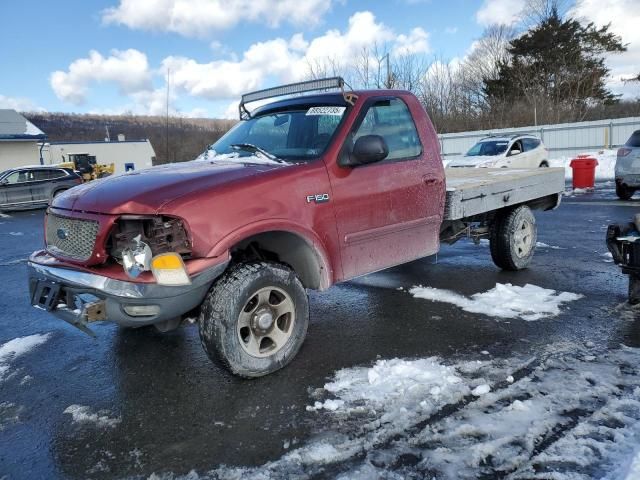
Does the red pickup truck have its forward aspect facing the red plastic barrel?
no

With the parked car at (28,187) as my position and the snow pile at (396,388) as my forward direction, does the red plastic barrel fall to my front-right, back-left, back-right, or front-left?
front-left

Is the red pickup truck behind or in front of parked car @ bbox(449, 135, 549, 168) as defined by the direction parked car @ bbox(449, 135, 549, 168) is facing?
in front

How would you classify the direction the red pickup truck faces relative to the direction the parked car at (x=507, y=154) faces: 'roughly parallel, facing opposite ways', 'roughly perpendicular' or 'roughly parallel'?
roughly parallel

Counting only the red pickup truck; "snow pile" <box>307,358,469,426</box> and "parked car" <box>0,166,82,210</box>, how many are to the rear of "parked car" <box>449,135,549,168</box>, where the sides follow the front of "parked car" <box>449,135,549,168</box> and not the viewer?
0

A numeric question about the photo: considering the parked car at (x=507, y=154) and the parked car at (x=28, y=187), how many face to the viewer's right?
0

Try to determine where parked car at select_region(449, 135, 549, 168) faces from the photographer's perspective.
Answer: facing the viewer and to the left of the viewer

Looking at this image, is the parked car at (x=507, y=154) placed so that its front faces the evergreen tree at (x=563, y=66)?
no

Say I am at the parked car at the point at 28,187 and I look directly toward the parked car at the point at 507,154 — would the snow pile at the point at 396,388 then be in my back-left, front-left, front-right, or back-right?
front-right

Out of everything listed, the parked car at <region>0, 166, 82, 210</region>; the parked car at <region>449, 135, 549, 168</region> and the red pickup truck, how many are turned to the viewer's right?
0

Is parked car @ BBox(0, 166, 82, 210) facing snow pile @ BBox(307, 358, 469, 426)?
no

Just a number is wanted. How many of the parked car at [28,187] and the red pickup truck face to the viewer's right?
0
